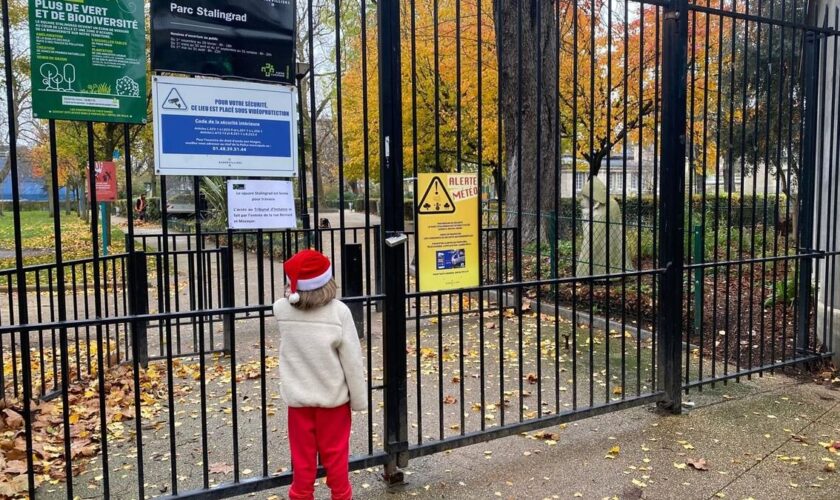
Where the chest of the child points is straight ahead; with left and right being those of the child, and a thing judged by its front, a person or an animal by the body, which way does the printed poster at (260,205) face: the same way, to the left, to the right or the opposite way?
the opposite way

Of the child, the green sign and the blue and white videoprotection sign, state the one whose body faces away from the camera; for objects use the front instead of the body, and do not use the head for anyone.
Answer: the child

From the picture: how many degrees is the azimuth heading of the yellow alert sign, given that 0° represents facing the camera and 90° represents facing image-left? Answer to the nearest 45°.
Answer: approximately 0°

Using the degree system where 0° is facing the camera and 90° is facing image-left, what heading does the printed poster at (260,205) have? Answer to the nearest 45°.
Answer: approximately 0°

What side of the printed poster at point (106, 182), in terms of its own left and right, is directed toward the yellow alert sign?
front

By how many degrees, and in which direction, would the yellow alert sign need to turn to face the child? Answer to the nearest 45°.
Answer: approximately 45° to its right

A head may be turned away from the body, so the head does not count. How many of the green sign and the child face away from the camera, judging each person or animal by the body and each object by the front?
1

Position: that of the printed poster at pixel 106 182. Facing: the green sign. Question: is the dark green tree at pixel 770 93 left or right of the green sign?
left

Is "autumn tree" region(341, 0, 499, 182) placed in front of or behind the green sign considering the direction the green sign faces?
behind

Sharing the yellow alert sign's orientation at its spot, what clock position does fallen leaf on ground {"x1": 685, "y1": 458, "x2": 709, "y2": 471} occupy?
The fallen leaf on ground is roughly at 9 o'clock from the yellow alert sign.

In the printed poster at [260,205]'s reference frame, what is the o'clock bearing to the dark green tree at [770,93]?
The dark green tree is roughly at 8 o'clock from the printed poster.
